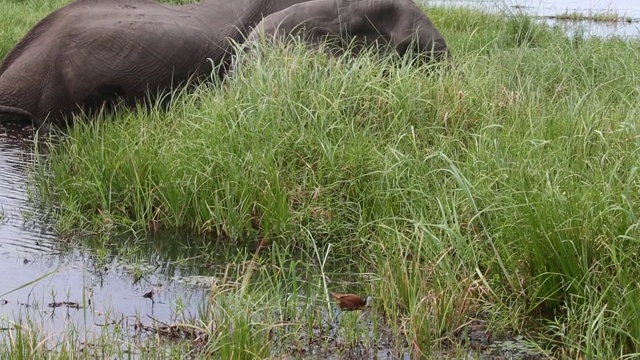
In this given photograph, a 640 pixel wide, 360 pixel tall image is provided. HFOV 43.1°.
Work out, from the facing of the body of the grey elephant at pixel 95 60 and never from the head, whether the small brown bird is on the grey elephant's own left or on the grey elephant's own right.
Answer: on the grey elephant's own right

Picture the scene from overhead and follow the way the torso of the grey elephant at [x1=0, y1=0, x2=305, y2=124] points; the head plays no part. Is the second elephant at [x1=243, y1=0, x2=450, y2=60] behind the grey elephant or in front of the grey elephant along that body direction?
in front

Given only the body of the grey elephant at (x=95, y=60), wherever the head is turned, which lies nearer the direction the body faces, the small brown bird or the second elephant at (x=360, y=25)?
the second elephant

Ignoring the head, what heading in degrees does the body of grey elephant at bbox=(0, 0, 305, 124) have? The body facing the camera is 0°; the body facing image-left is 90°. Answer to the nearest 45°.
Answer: approximately 270°

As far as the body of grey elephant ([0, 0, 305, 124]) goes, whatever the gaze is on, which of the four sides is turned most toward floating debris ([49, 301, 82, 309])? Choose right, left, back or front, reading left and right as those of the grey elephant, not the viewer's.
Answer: right

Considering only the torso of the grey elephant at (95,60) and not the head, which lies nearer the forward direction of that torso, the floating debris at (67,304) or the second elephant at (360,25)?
the second elephant
